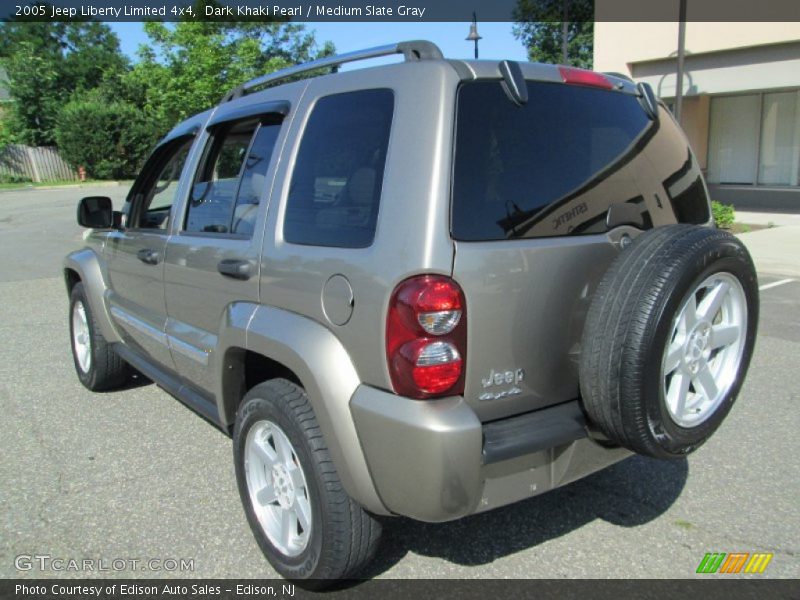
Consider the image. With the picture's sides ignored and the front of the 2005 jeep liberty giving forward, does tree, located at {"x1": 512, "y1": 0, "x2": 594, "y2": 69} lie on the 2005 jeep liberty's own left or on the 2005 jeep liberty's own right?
on the 2005 jeep liberty's own right

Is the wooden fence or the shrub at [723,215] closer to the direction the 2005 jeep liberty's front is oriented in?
the wooden fence

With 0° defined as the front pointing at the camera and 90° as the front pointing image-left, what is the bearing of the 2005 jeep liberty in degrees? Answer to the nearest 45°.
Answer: approximately 135°

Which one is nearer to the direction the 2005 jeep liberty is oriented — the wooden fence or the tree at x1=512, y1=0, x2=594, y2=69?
the wooden fence

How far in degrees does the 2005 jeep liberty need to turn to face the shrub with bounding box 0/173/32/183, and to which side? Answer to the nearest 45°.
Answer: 0° — it already faces it

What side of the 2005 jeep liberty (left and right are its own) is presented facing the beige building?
right

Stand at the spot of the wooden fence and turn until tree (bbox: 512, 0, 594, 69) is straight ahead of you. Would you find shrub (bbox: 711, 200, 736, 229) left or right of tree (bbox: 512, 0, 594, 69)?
right

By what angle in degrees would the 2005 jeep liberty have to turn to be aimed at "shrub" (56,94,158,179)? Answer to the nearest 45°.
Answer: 0° — it already faces it

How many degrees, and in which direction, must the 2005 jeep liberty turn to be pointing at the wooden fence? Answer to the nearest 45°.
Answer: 0° — it already faces it
